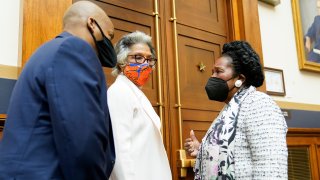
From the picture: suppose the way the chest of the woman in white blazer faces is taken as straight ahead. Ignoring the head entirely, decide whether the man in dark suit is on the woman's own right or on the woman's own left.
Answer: on the woman's own right

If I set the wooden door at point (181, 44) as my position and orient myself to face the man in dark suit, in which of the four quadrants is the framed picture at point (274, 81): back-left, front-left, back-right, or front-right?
back-left
